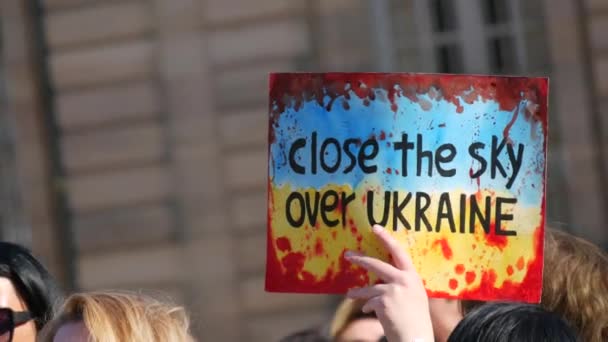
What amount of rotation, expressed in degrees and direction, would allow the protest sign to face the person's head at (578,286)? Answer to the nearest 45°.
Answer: approximately 135° to its left

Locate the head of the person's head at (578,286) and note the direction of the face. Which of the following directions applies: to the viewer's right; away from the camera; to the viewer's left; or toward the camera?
away from the camera

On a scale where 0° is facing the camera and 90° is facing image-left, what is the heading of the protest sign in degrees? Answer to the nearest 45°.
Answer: approximately 0°
